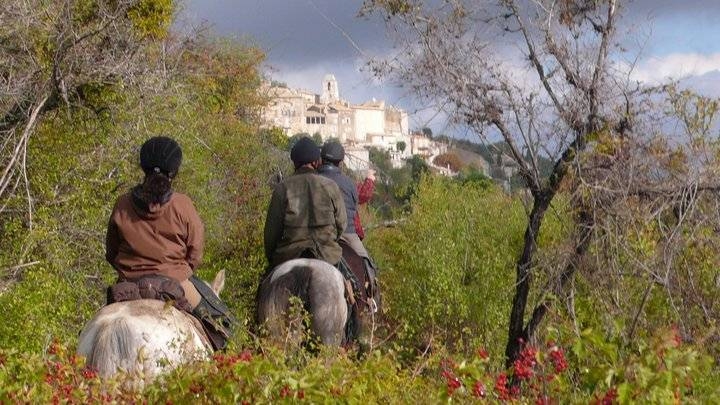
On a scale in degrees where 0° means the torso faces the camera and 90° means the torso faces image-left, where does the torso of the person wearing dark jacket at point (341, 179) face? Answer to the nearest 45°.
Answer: approximately 180°

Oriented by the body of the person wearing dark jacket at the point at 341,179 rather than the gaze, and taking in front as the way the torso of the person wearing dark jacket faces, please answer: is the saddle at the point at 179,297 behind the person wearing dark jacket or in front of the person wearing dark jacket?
behind

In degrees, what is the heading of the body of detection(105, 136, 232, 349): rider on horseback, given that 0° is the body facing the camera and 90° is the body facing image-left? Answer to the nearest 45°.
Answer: approximately 180°

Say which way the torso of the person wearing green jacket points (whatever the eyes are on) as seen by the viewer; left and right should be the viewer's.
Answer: facing away from the viewer

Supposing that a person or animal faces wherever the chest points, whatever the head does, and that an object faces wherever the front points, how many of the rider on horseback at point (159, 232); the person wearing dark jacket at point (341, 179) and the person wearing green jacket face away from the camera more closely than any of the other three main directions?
3

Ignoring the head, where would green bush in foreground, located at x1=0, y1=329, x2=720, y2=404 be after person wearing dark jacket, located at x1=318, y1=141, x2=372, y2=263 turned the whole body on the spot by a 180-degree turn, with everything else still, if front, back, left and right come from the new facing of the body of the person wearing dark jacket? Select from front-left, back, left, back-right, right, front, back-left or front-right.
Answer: front

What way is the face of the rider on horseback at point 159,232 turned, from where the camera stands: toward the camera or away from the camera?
away from the camera
